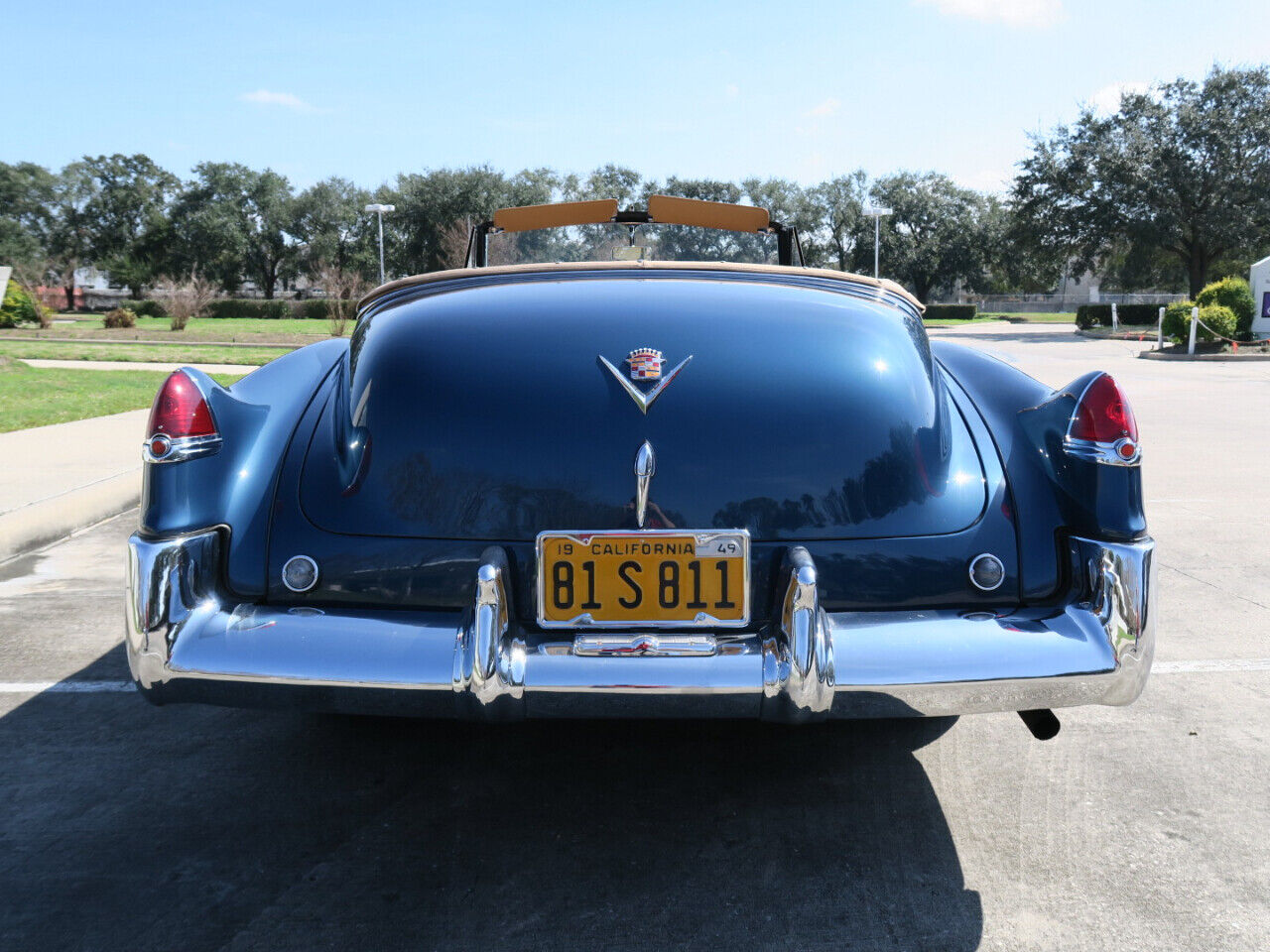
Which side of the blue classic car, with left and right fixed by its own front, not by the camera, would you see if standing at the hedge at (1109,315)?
front

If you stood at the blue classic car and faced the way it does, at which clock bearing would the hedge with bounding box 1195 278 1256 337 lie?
The hedge is roughly at 1 o'clock from the blue classic car.

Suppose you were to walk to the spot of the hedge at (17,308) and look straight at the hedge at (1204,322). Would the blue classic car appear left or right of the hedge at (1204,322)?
right

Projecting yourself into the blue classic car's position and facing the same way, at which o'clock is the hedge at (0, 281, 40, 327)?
The hedge is roughly at 11 o'clock from the blue classic car.

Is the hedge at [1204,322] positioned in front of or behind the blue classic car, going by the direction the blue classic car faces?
in front

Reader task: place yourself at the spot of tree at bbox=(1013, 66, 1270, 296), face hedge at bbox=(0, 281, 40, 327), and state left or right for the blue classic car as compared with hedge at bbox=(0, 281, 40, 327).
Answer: left

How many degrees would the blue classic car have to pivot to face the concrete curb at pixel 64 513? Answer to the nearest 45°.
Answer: approximately 45° to its left

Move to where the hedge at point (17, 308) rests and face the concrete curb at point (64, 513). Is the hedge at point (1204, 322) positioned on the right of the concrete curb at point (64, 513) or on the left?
left

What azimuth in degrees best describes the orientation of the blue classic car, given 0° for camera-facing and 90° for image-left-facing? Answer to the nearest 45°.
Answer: approximately 180°
